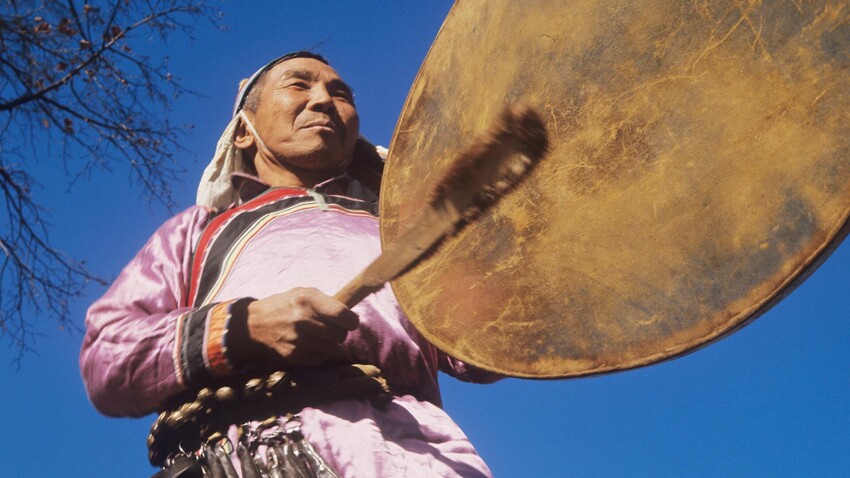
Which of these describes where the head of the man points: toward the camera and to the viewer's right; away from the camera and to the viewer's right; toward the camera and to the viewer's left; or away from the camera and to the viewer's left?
toward the camera and to the viewer's right

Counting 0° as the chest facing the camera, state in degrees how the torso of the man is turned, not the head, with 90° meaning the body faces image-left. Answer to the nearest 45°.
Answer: approximately 315°
